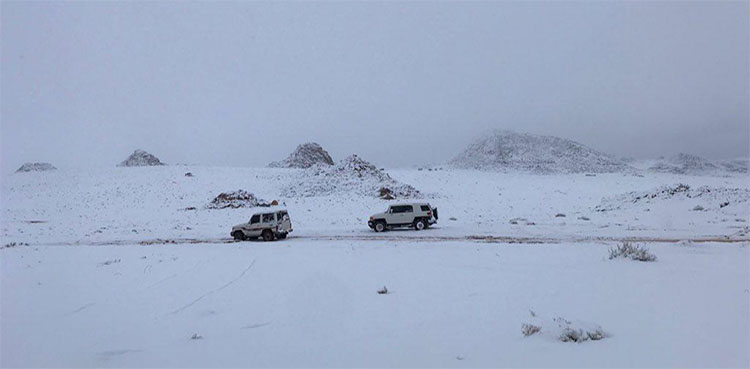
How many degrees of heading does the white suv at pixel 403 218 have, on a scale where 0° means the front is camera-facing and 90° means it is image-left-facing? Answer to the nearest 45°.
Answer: approximately 90°

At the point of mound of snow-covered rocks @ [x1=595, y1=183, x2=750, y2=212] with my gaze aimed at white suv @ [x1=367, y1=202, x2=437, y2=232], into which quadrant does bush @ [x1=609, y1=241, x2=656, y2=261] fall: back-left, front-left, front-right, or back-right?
front-left

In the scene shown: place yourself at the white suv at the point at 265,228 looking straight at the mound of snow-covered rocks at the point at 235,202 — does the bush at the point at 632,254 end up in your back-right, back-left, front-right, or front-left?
back-right

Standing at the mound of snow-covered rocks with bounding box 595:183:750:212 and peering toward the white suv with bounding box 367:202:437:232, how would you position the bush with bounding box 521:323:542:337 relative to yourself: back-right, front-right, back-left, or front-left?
front-left

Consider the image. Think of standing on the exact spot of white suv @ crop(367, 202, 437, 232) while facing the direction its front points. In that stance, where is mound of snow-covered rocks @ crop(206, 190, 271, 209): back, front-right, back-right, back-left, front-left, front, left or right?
front-right

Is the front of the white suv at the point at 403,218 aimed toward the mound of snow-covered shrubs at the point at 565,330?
no

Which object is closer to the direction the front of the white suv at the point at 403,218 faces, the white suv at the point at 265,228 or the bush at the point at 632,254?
the white suv

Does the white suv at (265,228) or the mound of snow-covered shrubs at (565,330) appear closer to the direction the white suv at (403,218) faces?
the white suv

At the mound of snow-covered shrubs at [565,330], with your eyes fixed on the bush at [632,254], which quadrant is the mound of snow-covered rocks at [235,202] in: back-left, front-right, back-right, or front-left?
front-left

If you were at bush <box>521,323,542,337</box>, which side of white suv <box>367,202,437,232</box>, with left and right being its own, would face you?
left

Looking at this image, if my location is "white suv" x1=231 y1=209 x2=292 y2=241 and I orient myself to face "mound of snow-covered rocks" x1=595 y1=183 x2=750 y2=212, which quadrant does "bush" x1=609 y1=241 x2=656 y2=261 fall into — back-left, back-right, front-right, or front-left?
front-right
